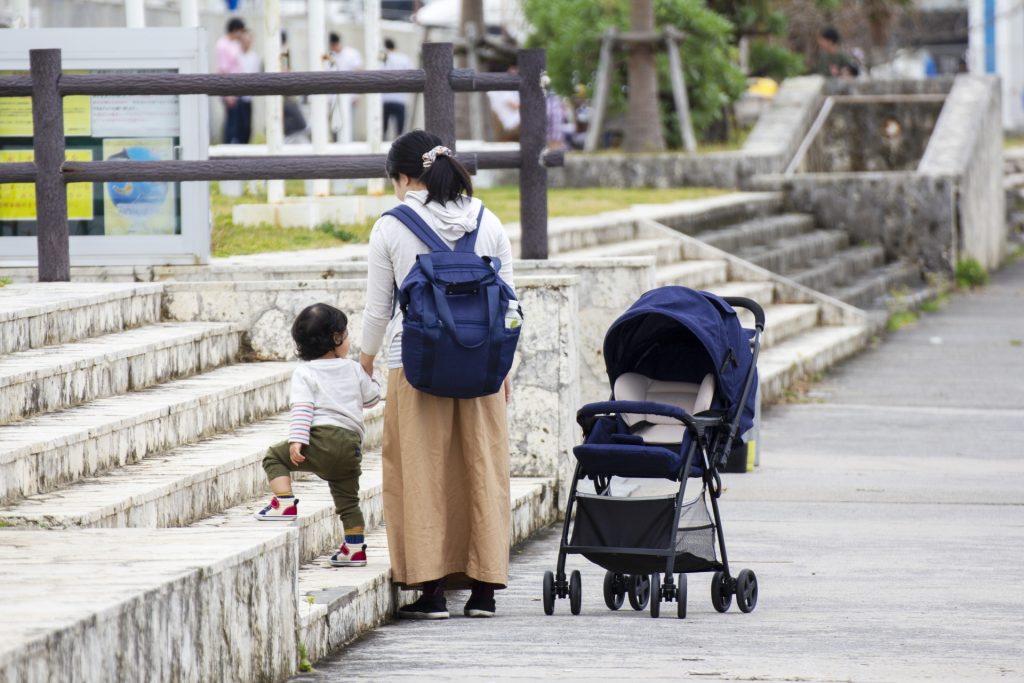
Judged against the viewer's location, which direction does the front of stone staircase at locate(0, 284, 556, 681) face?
facing the viewer and to the right of the viewer

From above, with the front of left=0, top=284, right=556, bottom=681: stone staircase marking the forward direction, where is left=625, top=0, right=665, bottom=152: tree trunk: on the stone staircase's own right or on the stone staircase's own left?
on the stone staircase's own left

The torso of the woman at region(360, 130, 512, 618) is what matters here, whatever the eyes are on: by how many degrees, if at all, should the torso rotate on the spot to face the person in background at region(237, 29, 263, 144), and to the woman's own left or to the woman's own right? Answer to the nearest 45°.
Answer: approximately 45° to the woman's own right

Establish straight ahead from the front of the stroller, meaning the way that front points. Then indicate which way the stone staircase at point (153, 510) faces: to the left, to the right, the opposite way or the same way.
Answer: to the left

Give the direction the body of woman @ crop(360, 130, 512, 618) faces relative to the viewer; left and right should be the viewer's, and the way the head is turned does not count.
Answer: facing away from the viewer and to the left of the viewer

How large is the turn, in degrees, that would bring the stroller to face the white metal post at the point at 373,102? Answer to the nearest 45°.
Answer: approximately 135° to its right

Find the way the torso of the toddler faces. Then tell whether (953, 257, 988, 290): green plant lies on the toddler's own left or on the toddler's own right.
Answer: on the toddler's own right

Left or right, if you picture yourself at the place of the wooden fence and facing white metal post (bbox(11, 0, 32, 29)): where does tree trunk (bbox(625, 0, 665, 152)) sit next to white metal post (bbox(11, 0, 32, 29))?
right

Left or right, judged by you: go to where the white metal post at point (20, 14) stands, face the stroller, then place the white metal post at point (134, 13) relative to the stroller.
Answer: left

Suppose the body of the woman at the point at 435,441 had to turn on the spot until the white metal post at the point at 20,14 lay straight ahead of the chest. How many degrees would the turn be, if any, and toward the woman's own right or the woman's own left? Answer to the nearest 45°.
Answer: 0° — they already face it

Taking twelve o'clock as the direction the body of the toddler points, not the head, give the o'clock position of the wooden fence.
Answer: The wooden fence is roughly at 1 o'clock from the toddler.

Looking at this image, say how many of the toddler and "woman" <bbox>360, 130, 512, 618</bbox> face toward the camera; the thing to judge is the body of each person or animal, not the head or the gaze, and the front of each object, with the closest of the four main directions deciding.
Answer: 0

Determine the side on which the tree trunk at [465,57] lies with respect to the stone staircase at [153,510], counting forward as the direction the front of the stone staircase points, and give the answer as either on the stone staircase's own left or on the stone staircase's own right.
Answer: on the stone staircase's own left

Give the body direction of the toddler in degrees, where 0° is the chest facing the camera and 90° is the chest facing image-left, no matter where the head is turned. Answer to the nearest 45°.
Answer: approximately 135°

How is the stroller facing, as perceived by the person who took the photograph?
facing the viewer and to the left of the viewer

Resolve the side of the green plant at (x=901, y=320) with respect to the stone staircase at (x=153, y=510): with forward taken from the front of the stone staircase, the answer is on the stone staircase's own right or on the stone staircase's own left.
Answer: on the stone staircase's own left
